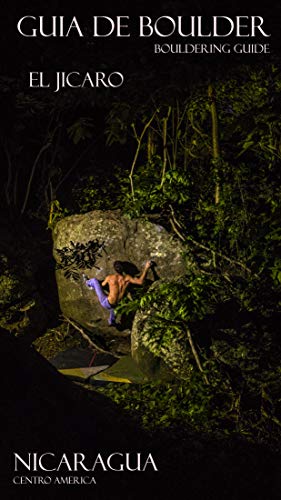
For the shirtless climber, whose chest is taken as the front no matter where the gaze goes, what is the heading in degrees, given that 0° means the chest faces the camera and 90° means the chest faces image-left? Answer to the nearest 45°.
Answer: approximately 180°
